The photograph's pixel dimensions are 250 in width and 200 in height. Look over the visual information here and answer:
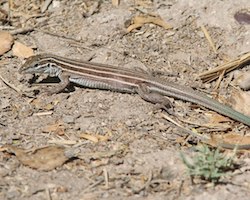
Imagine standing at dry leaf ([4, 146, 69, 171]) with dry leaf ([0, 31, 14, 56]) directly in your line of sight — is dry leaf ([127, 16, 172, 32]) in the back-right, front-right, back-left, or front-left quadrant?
front-right

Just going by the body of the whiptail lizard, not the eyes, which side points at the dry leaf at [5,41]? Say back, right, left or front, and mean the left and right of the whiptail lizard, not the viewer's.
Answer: front

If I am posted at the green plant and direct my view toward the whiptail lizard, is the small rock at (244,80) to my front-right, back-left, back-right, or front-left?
front-right

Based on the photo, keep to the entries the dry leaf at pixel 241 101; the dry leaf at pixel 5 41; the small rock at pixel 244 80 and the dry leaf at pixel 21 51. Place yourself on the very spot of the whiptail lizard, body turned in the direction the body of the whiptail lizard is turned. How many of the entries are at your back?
2

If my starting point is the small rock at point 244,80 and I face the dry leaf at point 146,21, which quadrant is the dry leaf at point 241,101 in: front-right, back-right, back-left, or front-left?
back-left

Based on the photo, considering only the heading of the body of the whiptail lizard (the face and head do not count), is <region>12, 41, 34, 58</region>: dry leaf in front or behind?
in front

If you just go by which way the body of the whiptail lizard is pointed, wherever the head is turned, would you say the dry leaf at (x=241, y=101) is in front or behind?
behind

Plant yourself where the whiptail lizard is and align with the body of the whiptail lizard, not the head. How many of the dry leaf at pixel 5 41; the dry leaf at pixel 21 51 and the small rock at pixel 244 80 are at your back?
1

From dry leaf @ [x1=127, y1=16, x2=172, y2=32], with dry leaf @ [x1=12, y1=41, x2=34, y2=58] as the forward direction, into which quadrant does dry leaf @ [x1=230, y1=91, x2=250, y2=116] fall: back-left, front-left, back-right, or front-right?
back-left

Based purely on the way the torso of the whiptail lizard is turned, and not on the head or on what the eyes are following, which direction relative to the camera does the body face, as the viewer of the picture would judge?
to the viewer's left

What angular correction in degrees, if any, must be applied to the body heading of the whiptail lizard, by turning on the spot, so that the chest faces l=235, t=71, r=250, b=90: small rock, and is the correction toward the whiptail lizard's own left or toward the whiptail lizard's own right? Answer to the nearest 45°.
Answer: approximately 180°

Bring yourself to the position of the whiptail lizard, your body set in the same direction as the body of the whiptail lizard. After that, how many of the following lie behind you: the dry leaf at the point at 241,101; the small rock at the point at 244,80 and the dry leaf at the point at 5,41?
2

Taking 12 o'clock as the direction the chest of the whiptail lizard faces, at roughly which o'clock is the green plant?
The green plant is roughly at 8 o'clock from the whiptail lizard.
